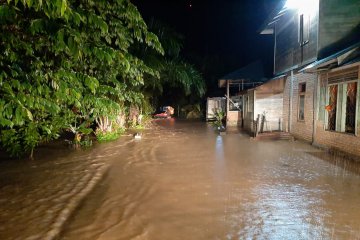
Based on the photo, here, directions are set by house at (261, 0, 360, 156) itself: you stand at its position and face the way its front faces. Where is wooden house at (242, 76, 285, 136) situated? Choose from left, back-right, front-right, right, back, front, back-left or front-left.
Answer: right

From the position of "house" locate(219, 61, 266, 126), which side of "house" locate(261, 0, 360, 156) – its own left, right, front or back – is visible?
right

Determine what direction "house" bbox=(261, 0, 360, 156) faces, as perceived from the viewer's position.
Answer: facing the viewer and to the left of the viewer

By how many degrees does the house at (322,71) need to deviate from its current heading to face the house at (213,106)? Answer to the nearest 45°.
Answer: approximately 90° to its right
